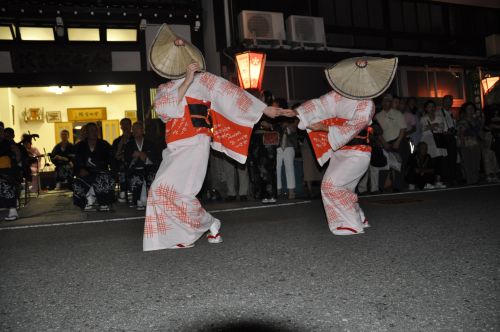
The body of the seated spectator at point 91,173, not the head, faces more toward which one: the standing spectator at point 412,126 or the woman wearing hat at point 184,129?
the woman wearing hat

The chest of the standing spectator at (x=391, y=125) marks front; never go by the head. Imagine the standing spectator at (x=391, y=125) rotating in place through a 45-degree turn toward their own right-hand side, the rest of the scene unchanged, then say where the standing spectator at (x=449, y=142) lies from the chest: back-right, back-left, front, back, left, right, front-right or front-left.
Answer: back

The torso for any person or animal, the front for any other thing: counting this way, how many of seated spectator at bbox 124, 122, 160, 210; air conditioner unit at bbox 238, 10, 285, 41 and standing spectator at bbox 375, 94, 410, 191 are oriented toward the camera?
3

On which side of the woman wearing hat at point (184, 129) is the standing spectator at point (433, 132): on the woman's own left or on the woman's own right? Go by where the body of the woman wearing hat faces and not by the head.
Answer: on the woman's own left

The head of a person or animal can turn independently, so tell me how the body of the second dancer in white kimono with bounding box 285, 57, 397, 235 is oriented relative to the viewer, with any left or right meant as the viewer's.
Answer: facing the viewer and to the left of the viewer

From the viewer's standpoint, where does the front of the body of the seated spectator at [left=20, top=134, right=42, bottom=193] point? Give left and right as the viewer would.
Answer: facing the viewer and to the right of the viewer

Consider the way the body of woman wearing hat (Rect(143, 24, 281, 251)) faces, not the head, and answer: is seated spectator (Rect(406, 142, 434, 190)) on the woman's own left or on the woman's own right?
on the woman's own left

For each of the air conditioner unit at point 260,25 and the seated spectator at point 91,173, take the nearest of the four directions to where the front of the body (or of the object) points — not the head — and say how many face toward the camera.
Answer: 2

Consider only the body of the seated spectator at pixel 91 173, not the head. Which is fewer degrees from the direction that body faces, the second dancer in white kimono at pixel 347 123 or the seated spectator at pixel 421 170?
the second dancer in white kimono

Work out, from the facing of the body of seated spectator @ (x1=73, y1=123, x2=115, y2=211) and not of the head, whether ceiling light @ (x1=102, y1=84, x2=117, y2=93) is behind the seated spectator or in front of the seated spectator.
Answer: behind
